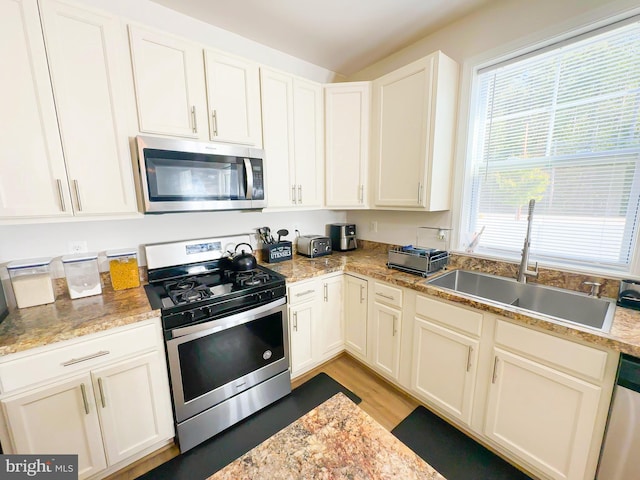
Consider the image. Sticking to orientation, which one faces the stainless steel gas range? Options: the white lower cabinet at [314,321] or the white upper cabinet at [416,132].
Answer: the white upper cabinet

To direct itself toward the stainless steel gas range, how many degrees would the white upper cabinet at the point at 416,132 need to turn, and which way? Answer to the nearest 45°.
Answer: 0° — it already faces it

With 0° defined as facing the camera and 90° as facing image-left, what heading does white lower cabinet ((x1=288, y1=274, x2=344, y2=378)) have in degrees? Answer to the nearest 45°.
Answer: approximately 315°

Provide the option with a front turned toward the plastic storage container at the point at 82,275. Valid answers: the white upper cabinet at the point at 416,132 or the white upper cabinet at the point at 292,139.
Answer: the white upper cabinet at the point at 416,132

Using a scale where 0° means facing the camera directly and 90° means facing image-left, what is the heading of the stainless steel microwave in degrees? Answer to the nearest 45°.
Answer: approximately 315°

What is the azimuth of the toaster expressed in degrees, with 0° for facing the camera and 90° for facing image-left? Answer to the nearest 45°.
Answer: approximately 315°
